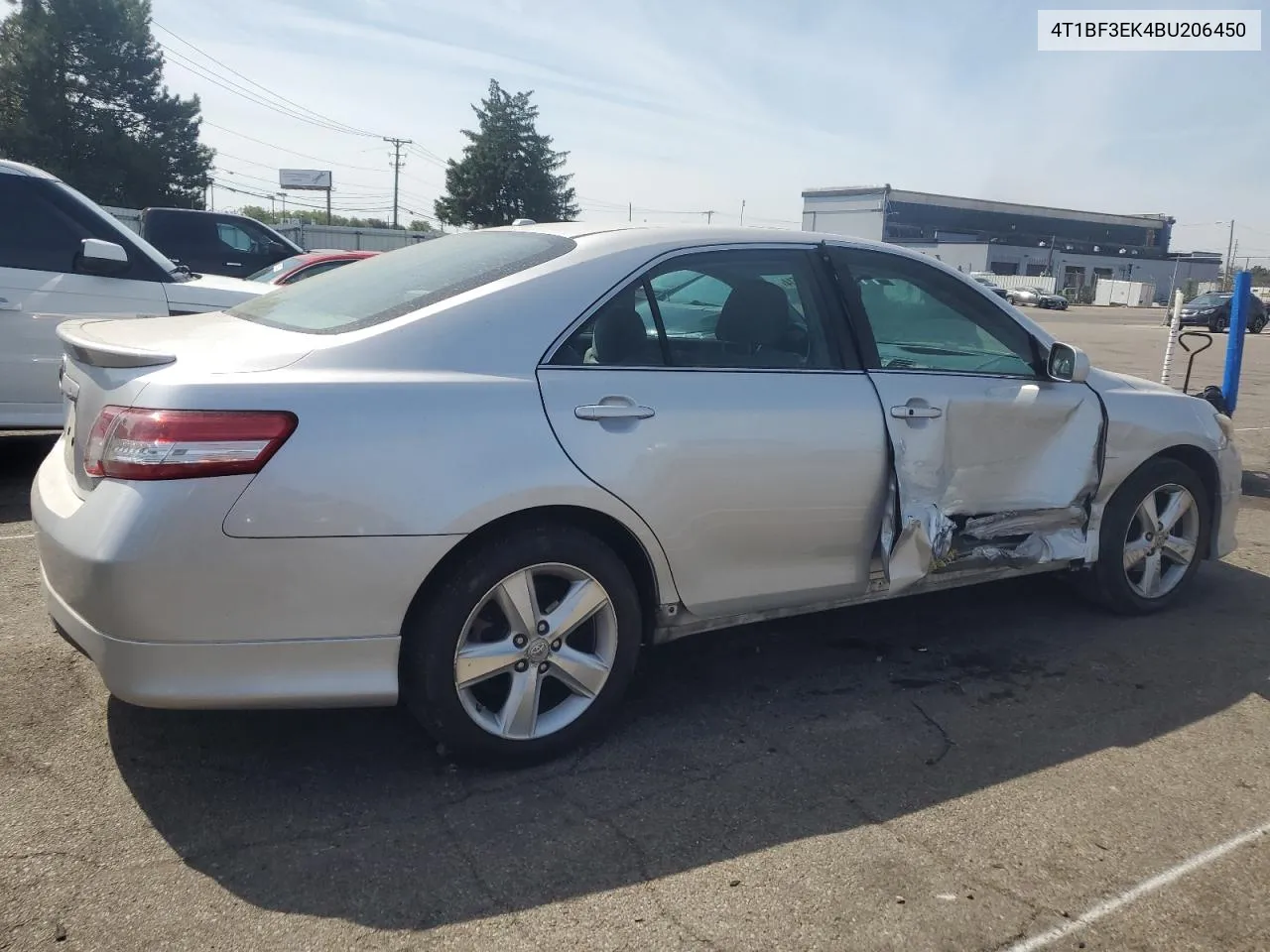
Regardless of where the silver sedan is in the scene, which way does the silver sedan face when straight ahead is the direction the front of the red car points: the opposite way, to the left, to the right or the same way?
the opposite way

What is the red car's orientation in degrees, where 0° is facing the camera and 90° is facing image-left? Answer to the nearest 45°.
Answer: approximately 45°

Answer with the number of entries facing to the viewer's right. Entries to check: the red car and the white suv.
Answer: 1

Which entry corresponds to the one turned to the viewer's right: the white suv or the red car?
the white suv

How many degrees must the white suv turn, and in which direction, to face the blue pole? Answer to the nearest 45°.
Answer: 0° — it already faces it

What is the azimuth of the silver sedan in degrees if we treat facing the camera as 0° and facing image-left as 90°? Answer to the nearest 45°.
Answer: approximately 225°

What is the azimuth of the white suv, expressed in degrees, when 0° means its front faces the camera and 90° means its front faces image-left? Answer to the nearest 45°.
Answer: approximately 270°

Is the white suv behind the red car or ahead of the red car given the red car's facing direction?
ahead

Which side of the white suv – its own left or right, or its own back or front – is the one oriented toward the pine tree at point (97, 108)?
left
